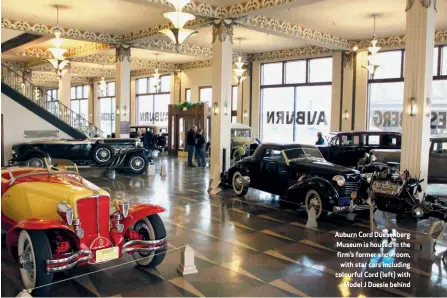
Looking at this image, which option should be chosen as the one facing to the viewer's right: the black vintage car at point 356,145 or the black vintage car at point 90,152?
the black vintage car at point 90,152

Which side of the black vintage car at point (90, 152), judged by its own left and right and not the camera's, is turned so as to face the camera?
right

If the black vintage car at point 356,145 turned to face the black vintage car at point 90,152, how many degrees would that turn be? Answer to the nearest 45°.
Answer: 0° — it already faces it

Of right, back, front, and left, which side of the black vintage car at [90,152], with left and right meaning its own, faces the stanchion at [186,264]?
right

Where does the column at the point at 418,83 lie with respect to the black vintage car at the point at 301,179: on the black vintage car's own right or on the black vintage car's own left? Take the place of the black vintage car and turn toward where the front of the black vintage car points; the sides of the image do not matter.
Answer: on the black vintage car's own left

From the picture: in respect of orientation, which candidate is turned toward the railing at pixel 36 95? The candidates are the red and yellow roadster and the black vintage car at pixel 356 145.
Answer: the black vintage car

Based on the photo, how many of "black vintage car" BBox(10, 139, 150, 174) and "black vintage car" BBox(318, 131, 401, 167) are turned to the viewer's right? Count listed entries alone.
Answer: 1

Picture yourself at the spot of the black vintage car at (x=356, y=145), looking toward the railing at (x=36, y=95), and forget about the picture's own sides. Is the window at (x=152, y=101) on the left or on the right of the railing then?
right

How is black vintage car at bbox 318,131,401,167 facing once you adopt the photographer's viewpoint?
facing to the left of the viewer

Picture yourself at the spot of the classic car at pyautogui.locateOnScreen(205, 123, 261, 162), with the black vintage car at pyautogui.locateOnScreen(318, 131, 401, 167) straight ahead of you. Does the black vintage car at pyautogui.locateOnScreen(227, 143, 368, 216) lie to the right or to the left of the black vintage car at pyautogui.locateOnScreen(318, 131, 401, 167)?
right

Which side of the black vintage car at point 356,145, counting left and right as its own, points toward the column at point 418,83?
left
